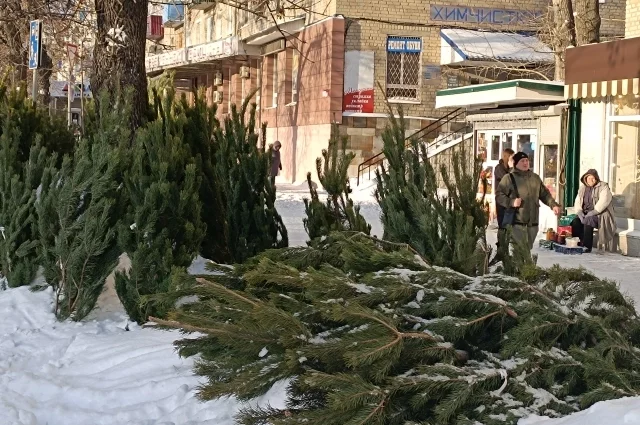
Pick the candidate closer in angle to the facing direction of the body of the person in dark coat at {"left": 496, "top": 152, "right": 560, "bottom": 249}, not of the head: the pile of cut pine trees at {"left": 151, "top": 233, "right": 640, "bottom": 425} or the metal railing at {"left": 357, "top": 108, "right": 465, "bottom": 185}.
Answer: the pile of cut pine trees

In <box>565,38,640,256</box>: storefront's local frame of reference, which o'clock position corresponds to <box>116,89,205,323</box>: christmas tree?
The christmas tree is roughly at 1 o'clock from the storefront.

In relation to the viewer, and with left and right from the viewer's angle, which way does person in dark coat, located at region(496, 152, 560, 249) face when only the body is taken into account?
facing the viewer and to the right of the viewer

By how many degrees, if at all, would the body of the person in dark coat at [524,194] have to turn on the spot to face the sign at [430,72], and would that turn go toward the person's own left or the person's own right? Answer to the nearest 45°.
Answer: approximately 135° to the person's own left

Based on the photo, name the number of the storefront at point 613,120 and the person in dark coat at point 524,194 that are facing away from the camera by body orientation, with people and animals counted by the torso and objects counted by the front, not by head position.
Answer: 0

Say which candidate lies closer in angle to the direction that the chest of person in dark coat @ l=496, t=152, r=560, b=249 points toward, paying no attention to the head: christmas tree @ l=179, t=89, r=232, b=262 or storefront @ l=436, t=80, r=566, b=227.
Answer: the christmas tree

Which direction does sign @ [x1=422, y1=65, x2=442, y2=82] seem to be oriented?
toward the camera
